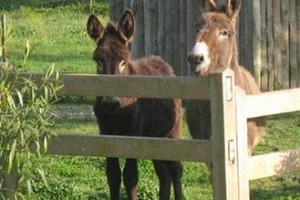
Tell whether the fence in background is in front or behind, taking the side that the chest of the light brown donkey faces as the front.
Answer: behind

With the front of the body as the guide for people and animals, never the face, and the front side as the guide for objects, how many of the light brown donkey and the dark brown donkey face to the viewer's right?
0

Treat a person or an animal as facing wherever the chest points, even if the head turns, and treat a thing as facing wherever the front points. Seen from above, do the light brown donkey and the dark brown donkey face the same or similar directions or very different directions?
same or similar directions

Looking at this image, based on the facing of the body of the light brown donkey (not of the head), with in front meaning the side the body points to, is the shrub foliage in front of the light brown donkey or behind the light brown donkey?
in front

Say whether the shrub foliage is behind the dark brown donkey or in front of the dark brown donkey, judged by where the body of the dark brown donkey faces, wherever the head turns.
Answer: in front

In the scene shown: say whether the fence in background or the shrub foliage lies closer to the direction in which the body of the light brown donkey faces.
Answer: the shrub foliage

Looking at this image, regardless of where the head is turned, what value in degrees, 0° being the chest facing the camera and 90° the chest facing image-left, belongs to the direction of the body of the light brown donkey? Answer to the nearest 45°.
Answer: approximately 45°

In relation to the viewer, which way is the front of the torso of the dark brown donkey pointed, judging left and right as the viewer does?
facing the viewer and to the left of the viewer
